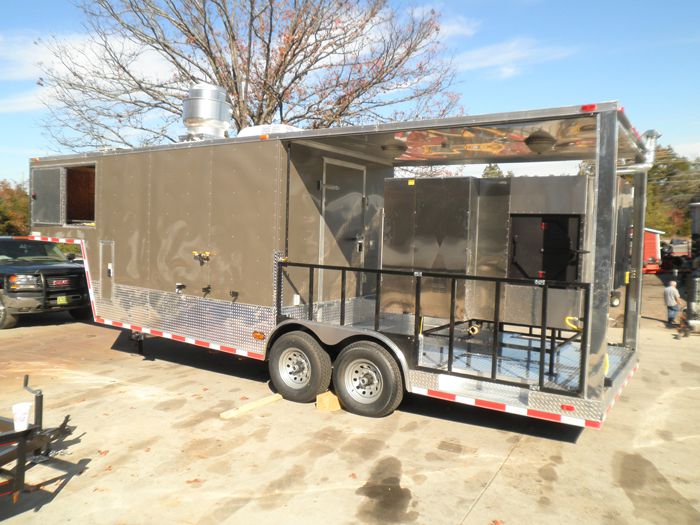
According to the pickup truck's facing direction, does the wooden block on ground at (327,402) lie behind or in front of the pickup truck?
in front

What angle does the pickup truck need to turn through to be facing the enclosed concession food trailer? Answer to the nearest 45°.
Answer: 0° — it already faces it

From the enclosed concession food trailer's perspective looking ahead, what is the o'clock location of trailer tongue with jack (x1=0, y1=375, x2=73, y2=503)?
The trailer tongue with jack is roughly at 9 o'clock from the enclosed concession food trailer.

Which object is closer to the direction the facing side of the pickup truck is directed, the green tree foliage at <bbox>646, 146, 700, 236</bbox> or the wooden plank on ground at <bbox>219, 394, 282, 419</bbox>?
the wooden plank on ground

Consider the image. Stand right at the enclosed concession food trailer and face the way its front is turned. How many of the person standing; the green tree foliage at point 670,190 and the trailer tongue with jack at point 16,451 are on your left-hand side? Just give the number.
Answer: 1

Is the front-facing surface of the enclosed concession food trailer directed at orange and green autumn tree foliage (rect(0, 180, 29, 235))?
yes

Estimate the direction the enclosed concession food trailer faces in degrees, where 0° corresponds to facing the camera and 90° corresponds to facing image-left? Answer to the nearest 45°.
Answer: approximately 135°

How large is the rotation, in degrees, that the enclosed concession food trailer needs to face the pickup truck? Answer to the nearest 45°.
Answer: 0° — it already faces it

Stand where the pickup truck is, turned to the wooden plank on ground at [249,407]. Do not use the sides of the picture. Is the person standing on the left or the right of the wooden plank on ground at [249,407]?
left

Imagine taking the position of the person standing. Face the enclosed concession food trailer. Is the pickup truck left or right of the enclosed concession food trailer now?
right

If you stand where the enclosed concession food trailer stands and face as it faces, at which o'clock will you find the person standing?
The person standing is roughly at 3 o'clock from the enclosed concession food trailer.

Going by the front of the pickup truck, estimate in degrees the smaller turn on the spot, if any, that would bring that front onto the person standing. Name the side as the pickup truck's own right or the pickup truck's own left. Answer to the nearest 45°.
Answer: approximately 45° to the pickup truck's own left

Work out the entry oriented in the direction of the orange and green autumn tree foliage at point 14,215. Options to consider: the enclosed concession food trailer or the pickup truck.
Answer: the enclosed concession food trailer
